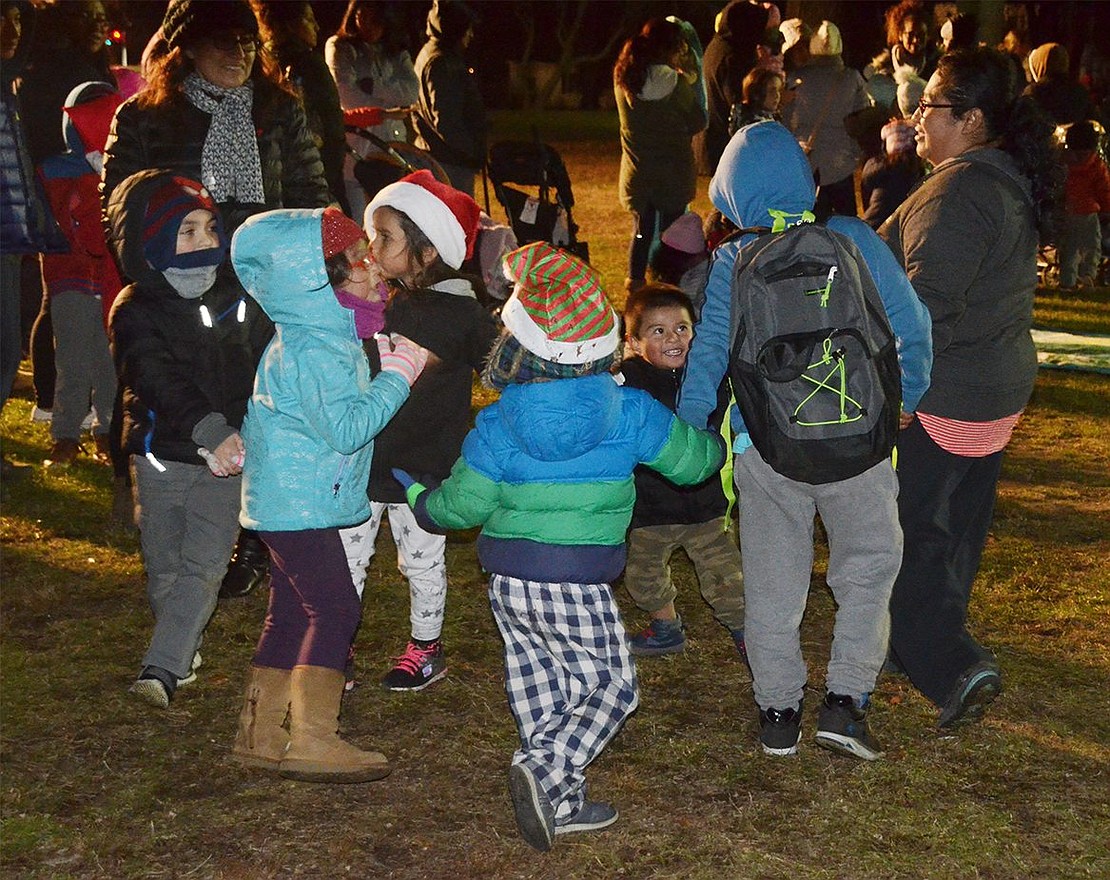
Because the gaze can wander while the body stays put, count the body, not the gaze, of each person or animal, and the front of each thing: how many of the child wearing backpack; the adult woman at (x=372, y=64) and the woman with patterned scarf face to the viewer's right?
0

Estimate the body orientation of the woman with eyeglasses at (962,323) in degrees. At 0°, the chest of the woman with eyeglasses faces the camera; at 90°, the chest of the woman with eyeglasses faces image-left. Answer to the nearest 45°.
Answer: approximately 90°

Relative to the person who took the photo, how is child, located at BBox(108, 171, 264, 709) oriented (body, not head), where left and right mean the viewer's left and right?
facing the viewer and to the right of the viewer

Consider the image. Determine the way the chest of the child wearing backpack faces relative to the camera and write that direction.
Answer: away from the camera

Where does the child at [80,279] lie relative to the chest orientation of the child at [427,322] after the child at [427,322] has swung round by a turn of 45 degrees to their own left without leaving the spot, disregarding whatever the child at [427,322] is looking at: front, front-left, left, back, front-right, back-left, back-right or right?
right

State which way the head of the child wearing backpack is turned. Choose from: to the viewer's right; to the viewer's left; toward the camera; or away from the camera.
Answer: away from the camera

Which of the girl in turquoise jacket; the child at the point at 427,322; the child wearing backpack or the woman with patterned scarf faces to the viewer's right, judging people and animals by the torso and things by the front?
the girl in turquoise jacket

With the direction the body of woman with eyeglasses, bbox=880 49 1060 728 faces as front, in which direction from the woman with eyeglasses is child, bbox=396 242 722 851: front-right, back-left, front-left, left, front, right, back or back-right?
front-left

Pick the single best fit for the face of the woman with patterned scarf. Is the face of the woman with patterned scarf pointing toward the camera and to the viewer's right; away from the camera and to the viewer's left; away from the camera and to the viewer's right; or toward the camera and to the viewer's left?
toward the camera and to the viewer's right

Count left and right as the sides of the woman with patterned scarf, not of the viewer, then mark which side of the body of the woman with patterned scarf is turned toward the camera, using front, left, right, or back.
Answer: front

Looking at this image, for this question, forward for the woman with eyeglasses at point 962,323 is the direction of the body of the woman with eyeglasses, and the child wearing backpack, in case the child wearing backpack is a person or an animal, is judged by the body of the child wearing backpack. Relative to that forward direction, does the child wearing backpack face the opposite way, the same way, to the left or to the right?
to the right

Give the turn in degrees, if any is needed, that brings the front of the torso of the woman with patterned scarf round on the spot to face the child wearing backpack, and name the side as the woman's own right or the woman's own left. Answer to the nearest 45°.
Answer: approximately 45° to the woman's own left

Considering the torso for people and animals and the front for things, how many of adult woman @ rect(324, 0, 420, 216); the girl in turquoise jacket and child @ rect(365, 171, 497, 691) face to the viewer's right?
1

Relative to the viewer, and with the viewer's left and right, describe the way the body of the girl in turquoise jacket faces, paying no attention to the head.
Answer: facing to the right of the viewer

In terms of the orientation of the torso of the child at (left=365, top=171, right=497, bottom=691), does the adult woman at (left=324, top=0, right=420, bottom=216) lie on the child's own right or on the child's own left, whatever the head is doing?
on the child's own right

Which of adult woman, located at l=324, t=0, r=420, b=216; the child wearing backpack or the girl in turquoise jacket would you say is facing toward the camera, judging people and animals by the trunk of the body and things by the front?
the adult woman

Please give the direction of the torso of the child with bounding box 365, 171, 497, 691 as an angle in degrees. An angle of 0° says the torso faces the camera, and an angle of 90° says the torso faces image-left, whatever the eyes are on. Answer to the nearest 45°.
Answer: approximately 90°

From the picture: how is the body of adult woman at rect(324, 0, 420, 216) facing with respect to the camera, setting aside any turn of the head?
toward the camera
